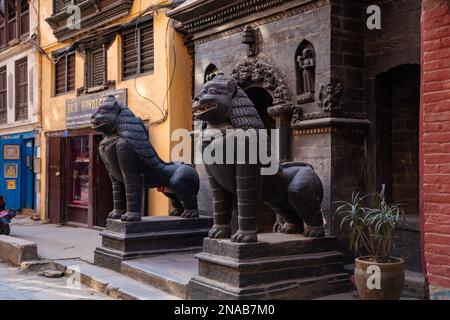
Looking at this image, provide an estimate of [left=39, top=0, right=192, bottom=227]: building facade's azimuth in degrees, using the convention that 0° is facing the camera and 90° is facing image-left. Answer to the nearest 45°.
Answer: approximately 45°

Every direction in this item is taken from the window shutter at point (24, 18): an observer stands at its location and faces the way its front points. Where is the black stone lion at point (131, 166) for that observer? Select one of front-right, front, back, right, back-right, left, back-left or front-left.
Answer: front-left

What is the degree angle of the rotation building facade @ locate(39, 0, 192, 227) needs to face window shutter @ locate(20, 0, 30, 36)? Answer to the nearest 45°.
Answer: approximately 90° to its right

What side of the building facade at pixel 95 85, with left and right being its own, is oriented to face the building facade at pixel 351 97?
left

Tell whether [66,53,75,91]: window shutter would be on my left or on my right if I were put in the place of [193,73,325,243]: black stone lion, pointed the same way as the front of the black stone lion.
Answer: on my right

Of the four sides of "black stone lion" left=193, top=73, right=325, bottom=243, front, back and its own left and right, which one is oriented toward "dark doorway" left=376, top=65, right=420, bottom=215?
back

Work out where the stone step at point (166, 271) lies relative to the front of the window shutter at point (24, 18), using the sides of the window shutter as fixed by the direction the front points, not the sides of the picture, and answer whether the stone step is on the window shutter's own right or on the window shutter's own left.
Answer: on the window shutter's own left
